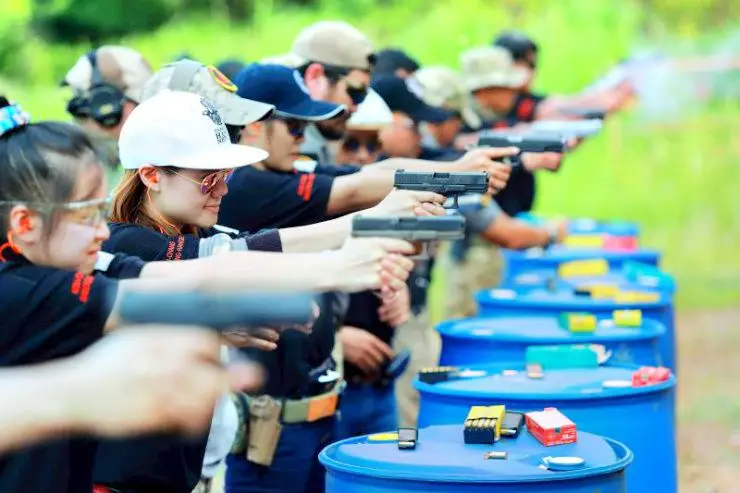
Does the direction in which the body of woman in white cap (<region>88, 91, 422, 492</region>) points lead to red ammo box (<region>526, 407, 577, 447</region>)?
yes

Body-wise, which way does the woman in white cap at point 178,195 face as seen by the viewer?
to the viewer's right

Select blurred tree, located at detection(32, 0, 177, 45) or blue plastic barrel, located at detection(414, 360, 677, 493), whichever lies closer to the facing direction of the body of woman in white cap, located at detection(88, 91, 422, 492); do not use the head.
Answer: the blue plastic barrel

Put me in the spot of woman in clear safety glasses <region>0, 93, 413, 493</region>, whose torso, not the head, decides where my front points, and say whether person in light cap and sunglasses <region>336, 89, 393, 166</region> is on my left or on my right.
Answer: on my left

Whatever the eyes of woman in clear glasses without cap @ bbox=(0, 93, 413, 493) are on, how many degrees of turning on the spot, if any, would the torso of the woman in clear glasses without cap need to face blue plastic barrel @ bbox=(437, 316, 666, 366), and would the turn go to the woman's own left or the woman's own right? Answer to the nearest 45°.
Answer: approximately 45° to the woman's own left

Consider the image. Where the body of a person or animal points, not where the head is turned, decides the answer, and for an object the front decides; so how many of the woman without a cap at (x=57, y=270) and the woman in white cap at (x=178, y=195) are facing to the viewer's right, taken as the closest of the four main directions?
2

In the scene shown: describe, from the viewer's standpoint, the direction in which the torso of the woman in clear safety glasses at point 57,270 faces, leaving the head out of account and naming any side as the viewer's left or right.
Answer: facing to the right of the viewer

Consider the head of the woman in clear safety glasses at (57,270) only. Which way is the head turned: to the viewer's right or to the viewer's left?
to the viewer's right
